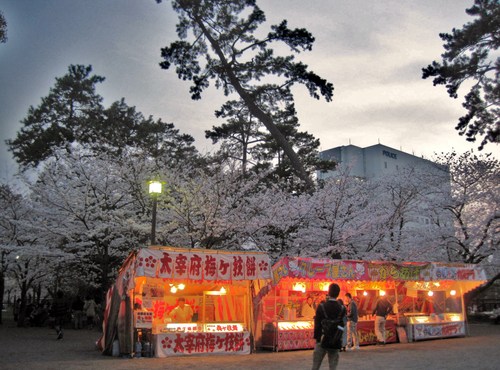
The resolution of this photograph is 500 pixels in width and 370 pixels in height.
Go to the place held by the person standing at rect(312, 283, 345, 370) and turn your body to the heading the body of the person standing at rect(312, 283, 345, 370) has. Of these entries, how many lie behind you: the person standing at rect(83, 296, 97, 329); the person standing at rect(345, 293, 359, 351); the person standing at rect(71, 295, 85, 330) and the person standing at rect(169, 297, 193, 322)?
0

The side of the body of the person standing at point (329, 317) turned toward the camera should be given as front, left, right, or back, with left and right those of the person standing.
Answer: back

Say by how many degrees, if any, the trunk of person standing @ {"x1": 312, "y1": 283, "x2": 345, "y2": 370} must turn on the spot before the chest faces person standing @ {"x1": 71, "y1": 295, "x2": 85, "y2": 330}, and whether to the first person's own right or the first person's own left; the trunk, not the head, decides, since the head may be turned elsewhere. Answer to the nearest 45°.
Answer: approximately 45° to the first person's own left

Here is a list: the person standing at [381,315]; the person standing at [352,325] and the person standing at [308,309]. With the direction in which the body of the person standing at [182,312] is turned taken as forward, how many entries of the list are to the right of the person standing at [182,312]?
0

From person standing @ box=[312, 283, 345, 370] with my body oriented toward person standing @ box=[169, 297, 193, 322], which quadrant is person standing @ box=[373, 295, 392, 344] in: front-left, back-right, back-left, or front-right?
front-right

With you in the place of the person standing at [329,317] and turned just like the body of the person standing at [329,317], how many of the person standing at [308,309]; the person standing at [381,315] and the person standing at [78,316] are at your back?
0

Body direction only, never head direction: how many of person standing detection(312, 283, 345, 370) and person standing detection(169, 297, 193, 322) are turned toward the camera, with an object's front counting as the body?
1

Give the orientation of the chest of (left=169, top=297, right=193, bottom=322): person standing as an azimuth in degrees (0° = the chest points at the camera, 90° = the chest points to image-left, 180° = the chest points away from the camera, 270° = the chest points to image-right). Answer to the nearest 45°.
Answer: approximately 0°

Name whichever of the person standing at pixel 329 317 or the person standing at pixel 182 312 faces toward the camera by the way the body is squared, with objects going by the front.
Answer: the person standing at pixel 182 312

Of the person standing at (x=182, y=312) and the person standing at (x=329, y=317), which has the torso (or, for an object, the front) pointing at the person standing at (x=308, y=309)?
the person standing at (x=329, y=317)

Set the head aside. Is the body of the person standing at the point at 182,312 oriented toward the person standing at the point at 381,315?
no

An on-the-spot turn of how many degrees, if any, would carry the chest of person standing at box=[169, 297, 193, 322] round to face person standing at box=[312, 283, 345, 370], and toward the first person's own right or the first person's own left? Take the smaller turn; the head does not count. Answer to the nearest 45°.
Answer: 0° — they already face them

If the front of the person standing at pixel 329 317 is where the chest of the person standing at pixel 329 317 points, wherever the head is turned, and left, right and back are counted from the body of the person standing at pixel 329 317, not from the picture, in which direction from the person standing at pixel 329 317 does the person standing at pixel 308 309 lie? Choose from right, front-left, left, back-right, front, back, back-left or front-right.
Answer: front

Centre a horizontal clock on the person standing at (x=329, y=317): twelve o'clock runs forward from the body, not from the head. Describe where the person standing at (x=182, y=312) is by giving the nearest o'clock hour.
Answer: the person standing at (x=182, y=312) is roughly at 11 o'clock from the person standing at (x=329, y=317).

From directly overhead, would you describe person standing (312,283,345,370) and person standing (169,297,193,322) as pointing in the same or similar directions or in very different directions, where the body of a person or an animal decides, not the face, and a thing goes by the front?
very different directions

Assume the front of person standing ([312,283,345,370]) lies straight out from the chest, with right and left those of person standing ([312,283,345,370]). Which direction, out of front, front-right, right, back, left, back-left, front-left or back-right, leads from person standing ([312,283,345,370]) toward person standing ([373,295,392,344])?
front
